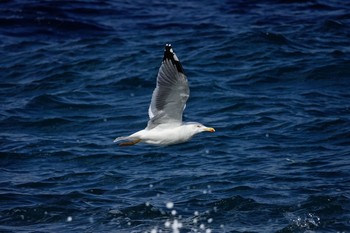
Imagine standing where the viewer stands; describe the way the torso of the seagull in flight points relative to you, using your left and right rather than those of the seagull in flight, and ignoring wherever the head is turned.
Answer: facing to the right of the viewer
